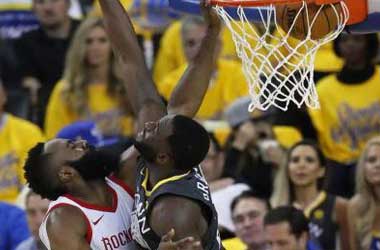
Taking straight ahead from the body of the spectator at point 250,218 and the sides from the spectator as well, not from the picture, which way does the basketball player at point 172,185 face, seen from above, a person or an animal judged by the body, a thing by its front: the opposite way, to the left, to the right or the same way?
to the right

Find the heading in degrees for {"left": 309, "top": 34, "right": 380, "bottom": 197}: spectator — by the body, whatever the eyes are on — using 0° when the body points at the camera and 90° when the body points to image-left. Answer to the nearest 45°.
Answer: approximately 0°

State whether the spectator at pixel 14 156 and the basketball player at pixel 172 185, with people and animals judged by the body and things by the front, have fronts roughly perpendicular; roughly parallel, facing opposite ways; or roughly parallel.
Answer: roughly perpendicular

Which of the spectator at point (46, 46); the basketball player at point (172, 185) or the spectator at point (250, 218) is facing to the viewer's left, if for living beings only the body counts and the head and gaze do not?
the basketball player

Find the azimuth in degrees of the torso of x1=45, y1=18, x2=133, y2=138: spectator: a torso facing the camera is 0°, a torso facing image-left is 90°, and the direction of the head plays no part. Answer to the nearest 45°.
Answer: approximately 0°

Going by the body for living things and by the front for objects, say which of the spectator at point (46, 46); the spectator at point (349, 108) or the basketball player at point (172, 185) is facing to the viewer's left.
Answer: the basketball player

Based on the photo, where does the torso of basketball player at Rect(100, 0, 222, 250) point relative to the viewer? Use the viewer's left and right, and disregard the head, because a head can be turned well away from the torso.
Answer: facing to the left of the viewer
